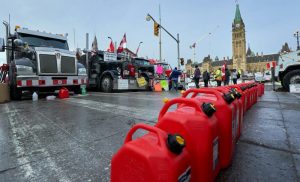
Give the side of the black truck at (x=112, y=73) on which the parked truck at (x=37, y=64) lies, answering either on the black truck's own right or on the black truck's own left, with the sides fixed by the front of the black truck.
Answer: on the black truck's own right

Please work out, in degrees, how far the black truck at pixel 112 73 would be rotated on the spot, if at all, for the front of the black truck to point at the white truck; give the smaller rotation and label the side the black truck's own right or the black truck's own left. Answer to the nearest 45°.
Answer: approximately 45° to the black truck's own left

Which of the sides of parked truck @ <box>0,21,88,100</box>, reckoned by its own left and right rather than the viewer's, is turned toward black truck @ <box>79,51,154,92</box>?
left

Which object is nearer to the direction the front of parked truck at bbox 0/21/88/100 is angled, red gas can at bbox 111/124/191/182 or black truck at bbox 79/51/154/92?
the red gas can

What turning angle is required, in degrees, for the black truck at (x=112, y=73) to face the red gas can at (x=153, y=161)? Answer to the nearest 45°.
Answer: approximately 45° to its right

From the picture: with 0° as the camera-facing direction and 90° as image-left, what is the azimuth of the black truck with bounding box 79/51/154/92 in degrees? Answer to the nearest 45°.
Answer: approximately 315°

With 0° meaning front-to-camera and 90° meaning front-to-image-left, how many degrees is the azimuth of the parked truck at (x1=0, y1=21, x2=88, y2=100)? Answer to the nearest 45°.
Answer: approximately 315°
